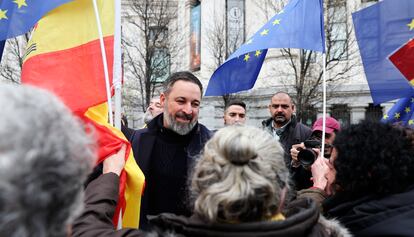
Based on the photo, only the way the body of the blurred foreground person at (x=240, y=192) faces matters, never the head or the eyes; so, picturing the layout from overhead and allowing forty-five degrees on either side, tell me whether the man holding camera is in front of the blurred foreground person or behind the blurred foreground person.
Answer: in front

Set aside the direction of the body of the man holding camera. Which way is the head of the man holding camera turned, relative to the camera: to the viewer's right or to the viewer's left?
to the viewer's left

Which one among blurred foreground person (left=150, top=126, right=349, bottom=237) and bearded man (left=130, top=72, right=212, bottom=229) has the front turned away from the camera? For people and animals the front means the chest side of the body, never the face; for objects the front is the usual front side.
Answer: the blurred foreground person

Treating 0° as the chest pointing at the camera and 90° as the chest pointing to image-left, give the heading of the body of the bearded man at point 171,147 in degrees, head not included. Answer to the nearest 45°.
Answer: approximately 315°

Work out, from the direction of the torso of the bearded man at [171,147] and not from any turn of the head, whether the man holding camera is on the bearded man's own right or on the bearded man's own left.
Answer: on the bearded man's own left

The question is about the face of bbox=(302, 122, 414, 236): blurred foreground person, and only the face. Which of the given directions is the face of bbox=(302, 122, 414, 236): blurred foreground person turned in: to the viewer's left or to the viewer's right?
to the viewer's left

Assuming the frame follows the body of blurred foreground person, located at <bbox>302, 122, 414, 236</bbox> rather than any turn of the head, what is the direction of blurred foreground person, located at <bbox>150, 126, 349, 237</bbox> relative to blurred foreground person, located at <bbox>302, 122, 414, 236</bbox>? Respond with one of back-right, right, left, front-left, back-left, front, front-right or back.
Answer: left

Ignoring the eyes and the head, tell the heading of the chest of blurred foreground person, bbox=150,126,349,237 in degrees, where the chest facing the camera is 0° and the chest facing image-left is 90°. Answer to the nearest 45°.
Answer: approximately 180°

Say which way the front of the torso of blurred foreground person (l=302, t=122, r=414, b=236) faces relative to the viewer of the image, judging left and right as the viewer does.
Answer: facing away from the viewer and to the left of the viewer

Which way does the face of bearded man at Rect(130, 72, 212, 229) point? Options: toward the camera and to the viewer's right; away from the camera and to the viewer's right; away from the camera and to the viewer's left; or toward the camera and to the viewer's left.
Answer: toward the camera and to the viewer's right
